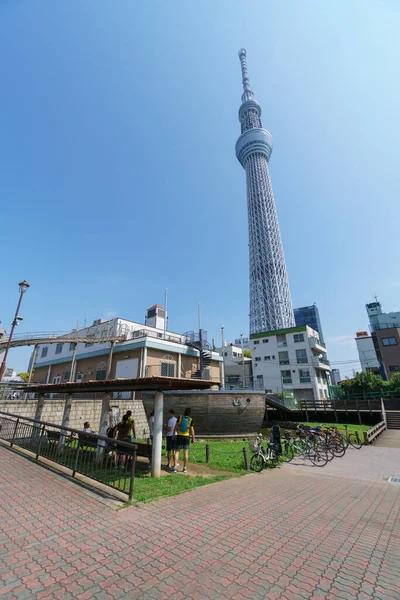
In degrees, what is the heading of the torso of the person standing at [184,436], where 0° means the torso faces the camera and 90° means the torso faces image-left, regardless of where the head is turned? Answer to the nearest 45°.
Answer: approximately 180°

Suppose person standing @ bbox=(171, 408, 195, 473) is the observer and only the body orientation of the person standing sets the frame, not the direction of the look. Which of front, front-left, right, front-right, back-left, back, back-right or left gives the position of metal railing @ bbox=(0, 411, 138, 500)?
left
